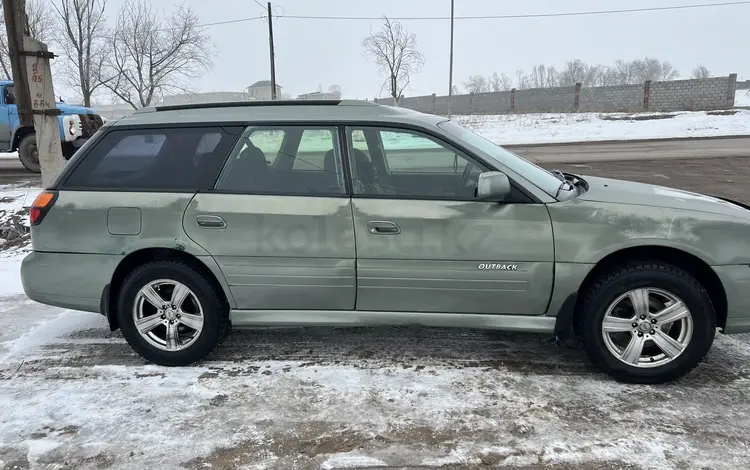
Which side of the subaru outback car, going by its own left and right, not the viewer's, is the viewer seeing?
right

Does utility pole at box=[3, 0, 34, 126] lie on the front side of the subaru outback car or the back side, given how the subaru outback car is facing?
on the back side

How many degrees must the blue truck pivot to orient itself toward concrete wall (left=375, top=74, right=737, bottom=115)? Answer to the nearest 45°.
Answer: approximately 45° to its left

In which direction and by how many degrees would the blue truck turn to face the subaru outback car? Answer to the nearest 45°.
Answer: approximately 45° to its right

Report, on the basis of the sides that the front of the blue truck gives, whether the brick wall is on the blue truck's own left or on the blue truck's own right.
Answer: on the blue truck's own left

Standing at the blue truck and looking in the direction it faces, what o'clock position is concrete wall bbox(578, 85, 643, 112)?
The concrete wall is roughly at 10 o'clock from the blue truck.

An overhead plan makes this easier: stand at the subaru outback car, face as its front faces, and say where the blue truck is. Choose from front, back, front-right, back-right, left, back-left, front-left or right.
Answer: back-left

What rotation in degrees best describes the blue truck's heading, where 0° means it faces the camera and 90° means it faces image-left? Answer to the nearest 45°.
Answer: approximately 315°

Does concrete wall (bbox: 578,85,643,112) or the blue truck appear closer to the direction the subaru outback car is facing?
the concrete wall
